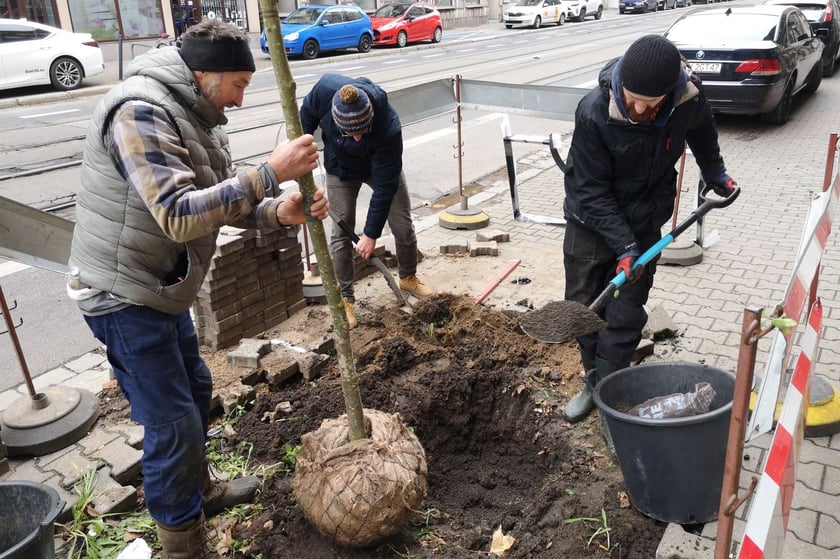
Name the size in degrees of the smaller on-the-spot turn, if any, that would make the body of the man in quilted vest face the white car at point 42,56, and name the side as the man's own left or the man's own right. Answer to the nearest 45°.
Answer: approximately 90° to the man's own left

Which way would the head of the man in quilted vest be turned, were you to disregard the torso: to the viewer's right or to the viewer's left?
to the viewer's right

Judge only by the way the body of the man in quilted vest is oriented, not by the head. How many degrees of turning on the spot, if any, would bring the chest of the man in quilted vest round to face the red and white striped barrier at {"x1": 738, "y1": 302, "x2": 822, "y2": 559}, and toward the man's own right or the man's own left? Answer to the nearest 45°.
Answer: approximately 45° to the man's own right

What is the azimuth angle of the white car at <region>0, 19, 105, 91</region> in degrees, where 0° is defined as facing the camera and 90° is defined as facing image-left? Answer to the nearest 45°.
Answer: approximately 90°

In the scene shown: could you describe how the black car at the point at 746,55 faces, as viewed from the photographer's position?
facing away from the viewer and to the right of the viewer

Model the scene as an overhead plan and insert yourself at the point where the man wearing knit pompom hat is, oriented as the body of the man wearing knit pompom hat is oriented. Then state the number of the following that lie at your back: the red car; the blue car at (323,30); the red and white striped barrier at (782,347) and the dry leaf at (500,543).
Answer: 2

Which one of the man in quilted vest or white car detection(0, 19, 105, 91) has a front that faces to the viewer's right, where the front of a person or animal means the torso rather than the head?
the man in quilted vest

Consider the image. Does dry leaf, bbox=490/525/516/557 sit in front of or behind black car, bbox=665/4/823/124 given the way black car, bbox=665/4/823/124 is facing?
behind

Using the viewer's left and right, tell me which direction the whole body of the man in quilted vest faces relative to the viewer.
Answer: facing to the right of the viewer
